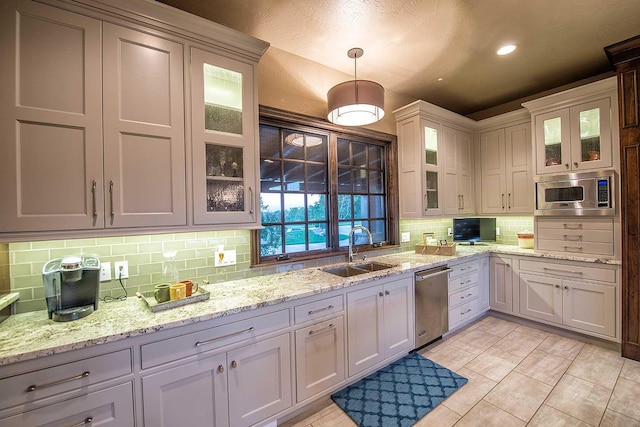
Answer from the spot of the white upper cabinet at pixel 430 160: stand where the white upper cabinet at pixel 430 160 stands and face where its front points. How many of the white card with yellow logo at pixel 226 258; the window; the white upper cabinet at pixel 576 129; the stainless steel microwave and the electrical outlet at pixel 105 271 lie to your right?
3

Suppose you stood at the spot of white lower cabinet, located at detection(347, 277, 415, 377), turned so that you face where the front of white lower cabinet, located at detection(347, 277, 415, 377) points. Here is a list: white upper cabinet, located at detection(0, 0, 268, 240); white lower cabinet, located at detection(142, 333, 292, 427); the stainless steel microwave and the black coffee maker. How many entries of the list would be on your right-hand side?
3

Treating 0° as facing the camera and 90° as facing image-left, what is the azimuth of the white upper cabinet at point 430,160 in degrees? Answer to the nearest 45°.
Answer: approximately 315°

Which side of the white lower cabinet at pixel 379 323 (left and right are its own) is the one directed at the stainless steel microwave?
left

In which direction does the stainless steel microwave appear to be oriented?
toward the camera

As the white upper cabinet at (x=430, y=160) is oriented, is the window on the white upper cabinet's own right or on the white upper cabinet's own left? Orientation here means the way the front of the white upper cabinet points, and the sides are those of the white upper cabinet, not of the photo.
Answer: on the white upper cabinet's own right

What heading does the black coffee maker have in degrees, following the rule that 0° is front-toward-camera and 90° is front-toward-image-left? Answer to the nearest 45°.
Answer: approximately 0°

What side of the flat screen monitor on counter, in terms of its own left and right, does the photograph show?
front

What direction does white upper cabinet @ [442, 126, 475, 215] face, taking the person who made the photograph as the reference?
facing the viewer and to the right of the viewer

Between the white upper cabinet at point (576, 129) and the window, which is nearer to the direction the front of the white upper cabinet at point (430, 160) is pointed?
the white upper cabinet

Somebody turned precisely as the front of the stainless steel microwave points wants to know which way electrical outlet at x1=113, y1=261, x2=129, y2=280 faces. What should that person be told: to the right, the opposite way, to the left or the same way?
to the left

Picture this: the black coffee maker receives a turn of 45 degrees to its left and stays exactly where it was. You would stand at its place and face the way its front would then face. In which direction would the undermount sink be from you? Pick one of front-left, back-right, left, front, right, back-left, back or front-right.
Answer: front-left
